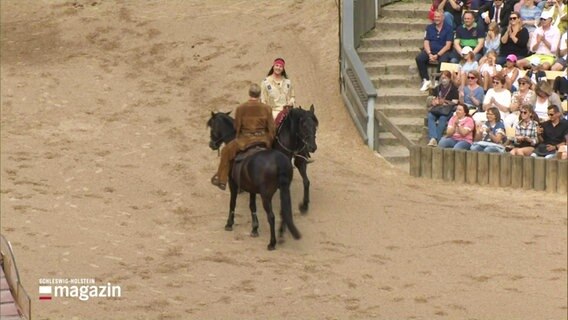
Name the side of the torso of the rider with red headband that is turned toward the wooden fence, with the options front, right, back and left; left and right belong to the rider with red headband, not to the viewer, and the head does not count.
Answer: left

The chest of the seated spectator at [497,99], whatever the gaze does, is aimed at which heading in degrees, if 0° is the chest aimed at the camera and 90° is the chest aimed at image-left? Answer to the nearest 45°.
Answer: approximately 45°

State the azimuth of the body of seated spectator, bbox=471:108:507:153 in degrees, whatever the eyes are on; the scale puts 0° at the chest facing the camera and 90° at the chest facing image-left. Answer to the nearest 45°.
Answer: approximately 45°

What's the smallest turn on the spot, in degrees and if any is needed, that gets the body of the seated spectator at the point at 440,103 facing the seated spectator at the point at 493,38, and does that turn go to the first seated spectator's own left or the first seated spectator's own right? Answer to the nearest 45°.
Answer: approximately 180°

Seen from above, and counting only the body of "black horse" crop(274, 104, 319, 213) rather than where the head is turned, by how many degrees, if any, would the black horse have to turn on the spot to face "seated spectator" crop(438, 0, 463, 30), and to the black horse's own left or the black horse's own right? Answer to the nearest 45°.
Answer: approximately 90° to the black horse's own left

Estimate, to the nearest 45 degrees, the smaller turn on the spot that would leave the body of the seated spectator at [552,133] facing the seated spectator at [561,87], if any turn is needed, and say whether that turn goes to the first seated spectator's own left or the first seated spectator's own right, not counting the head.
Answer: approximately 135° to the first seated spectator's own right

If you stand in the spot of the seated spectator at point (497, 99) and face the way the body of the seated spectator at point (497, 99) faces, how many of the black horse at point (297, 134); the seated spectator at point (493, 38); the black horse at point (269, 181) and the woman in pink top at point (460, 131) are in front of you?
3

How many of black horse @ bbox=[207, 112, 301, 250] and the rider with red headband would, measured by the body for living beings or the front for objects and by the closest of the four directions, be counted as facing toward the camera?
1

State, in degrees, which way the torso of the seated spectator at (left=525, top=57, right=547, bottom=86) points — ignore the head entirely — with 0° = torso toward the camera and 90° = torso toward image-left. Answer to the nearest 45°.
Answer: approximately 45°
